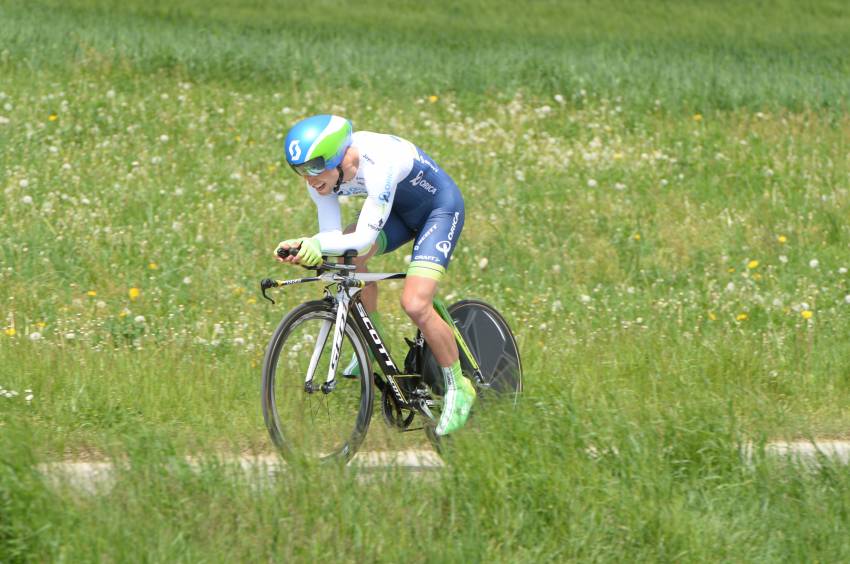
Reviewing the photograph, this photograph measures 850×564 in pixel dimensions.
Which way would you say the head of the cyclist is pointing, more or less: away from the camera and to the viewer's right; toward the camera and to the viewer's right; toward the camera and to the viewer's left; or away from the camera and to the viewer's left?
toward the camera and to the viewer's left

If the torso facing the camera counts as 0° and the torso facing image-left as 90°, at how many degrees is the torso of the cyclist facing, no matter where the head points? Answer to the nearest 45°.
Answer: approximately 45°

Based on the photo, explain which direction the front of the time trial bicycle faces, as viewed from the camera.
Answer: facing the viewer and to the left of the viewer
